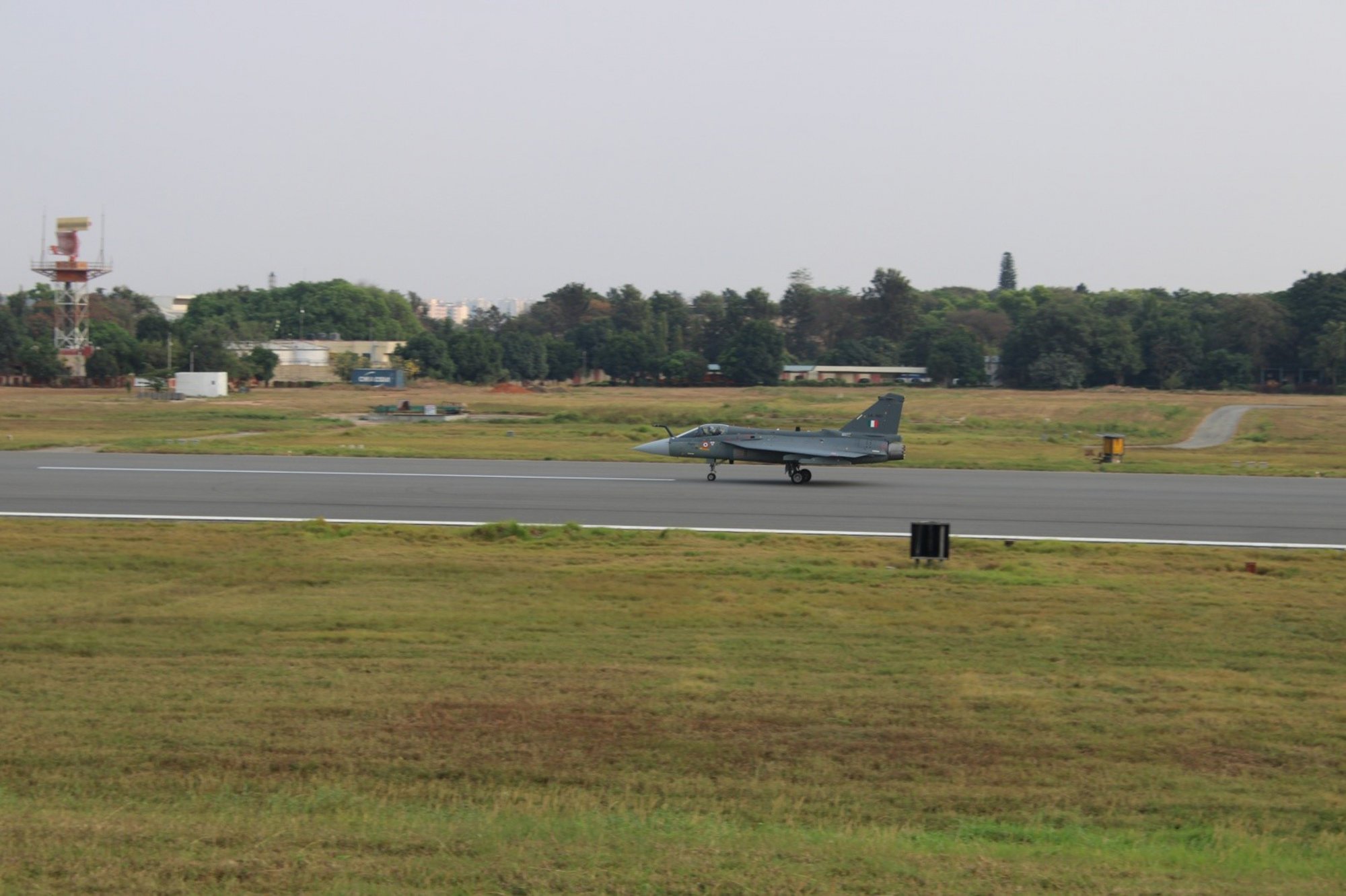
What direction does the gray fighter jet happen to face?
to the viewer's left

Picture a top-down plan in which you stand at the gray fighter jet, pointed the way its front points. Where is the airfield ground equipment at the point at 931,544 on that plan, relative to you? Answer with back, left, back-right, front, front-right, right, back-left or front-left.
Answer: left

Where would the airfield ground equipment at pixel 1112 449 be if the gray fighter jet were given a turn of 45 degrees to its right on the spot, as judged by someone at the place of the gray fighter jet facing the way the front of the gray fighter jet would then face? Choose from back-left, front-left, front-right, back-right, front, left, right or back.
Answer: right
